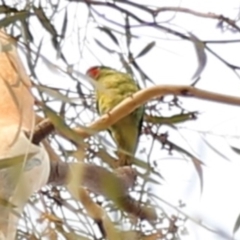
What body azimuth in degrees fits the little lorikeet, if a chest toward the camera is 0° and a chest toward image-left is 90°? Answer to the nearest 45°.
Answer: approximately 45°
